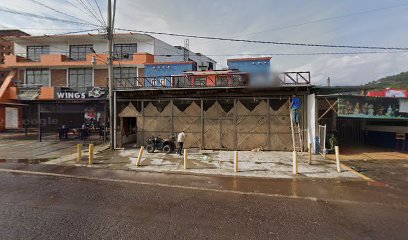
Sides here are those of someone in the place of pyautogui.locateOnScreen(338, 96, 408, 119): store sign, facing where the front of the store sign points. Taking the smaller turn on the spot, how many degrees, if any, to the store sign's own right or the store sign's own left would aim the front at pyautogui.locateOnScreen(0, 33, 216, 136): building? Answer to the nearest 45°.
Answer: approximately 90° to the store sign's own right

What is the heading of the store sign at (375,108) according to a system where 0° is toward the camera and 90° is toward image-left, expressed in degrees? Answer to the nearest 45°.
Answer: approximately 0°

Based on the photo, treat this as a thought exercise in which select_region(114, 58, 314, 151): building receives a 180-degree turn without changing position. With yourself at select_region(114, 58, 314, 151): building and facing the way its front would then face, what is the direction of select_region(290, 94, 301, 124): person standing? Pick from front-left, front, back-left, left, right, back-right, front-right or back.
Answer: right

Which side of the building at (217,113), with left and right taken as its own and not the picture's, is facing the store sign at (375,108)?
left

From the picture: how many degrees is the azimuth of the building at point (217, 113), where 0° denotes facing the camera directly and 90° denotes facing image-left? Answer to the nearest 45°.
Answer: approximately 0°

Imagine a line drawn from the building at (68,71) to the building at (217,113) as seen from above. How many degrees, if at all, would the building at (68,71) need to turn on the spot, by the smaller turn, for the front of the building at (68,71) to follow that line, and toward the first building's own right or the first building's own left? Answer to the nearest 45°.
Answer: approximately 45° to the first building's own left

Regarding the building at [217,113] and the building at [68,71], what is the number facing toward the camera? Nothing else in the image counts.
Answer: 2

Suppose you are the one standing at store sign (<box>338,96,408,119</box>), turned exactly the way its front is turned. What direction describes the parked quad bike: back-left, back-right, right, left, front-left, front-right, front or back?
front-right

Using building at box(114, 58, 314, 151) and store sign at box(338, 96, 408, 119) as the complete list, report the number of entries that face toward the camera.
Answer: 2

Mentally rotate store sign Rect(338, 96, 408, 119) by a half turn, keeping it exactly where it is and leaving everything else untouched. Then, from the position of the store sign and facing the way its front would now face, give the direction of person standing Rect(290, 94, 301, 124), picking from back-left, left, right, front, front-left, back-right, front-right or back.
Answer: back-left

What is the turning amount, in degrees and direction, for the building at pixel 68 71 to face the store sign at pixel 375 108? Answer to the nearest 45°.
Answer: approximately 45° to its left

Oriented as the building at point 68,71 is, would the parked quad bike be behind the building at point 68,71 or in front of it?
in front

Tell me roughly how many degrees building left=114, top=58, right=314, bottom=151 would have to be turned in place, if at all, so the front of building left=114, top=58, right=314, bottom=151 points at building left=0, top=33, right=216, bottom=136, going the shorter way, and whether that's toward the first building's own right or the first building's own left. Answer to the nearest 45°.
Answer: approximately 135° to the first building's own right
